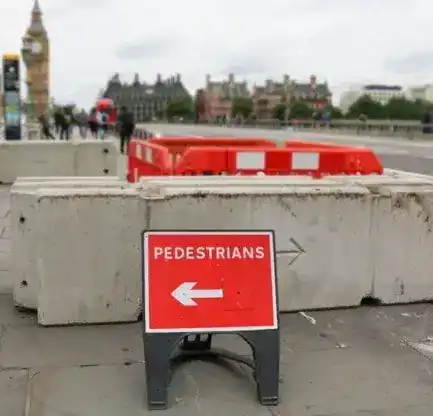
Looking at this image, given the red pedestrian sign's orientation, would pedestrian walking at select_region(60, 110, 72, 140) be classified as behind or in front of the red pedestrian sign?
behind

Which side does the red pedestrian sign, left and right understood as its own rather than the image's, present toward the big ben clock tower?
back

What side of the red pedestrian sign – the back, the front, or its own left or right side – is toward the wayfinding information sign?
back

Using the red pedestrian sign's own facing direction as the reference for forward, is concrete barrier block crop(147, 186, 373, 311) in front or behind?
behind

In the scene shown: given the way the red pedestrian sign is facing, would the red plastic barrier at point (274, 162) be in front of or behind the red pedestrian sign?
behind

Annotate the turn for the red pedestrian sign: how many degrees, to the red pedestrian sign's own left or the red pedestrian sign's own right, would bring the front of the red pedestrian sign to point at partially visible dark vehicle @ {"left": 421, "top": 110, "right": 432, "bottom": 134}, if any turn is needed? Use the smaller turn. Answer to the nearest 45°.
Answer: approximately 180°

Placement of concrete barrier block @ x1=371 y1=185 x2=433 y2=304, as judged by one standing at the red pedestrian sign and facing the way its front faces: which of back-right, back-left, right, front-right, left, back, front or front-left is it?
back-left

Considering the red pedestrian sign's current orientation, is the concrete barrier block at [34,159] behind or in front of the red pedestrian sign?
behind

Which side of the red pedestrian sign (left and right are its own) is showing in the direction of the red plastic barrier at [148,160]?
back

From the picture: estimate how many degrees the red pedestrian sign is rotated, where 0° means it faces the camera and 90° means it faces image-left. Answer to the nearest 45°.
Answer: approximately 0°

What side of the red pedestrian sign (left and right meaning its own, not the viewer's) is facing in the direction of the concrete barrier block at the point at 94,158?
back
